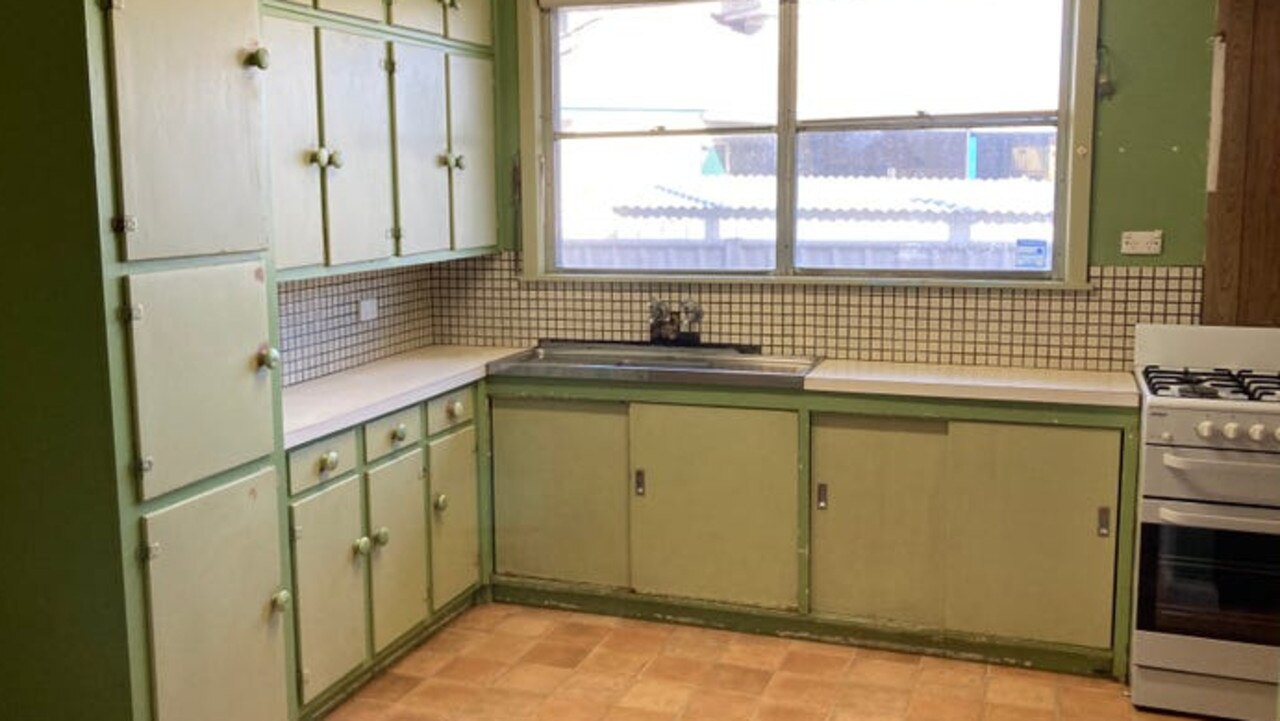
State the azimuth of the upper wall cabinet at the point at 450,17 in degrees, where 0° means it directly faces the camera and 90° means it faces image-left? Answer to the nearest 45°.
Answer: approximately 315°

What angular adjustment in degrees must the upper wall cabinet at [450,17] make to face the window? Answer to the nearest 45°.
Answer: approximately 45° to its left

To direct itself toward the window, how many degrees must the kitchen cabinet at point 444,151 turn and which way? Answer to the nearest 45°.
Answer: approximately 45° to its left

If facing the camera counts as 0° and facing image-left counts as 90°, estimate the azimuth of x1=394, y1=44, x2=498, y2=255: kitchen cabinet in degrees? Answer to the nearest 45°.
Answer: approximately 315°
